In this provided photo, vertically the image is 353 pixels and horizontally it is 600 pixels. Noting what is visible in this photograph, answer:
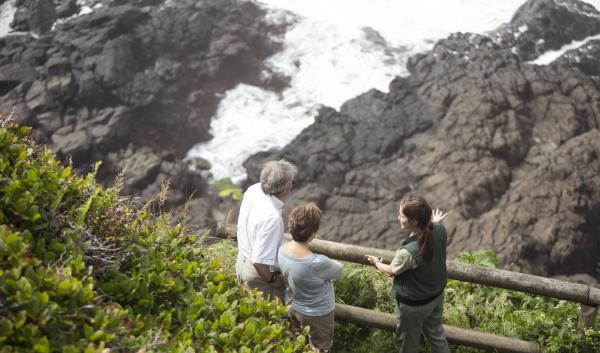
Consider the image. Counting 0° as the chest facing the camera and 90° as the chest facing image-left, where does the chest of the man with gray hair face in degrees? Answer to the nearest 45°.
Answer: approximately 225°

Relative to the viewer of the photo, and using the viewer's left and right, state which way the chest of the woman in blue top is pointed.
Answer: facing away from the viewer and to the right of the viewer

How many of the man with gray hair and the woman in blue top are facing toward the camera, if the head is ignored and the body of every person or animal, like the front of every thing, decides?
0

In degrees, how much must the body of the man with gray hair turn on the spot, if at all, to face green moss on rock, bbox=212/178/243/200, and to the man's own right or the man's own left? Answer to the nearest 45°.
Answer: approximately 45° to the man's own left

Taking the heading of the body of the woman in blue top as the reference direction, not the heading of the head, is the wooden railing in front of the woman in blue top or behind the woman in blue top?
in front

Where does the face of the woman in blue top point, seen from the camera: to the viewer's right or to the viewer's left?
to the viewer's right

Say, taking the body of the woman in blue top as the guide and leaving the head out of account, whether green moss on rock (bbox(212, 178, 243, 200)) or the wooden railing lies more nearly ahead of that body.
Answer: the wooden railing

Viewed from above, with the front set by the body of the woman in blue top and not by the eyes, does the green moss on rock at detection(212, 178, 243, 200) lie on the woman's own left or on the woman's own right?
on the woman's own left

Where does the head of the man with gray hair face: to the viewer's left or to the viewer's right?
to the viewer's right
